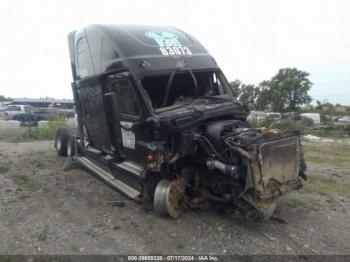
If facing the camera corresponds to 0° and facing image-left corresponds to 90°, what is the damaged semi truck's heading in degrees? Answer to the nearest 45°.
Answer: approximately 315°

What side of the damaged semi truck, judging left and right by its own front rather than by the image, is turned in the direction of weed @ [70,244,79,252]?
right

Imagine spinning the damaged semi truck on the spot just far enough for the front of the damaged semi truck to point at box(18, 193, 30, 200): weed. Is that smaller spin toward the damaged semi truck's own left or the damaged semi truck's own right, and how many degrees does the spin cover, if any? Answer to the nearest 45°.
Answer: approximately 135° to the damaged semi truck's own right

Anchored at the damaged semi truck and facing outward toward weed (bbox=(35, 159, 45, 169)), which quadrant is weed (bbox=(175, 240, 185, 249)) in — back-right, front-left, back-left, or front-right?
back-left

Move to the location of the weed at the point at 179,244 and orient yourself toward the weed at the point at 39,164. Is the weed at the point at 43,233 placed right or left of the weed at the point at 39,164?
left

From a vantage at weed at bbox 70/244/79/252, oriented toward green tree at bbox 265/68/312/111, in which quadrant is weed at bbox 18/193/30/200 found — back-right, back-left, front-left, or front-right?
front-left

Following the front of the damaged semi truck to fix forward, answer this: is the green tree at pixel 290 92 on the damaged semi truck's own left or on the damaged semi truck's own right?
on the damaged semi truck's own left

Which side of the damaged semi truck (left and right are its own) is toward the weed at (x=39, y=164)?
back

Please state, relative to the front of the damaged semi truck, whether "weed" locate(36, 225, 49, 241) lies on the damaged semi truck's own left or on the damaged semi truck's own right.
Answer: on the damaged semi truck's own right
